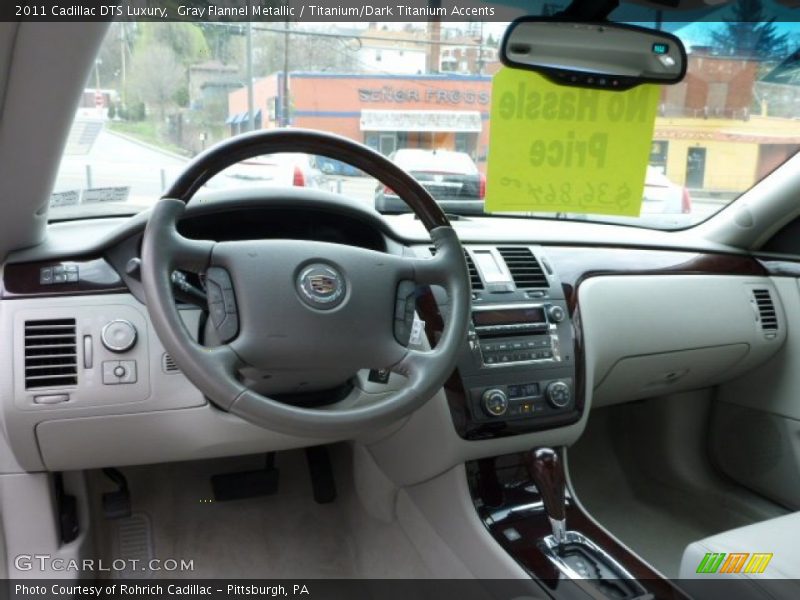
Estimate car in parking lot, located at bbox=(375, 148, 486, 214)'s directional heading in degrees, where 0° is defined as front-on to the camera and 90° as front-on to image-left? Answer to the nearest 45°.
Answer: approximately 180°

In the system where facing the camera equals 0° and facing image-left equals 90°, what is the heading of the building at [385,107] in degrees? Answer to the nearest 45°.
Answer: approximately 0°

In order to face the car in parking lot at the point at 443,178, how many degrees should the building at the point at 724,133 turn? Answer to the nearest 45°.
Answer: approximately 45° to its right

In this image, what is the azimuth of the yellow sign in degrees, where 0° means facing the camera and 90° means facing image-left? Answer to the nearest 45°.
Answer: approximately 180°

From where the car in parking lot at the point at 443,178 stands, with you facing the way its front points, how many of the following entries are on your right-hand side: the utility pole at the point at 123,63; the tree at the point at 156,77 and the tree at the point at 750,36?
1

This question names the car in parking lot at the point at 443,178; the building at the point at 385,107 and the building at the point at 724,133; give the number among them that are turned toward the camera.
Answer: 2

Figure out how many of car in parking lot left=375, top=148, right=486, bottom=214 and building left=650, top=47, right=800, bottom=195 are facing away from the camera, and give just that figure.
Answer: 1

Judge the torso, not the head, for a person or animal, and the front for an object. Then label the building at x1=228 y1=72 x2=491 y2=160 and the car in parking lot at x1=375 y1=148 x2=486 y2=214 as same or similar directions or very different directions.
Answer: very different directions

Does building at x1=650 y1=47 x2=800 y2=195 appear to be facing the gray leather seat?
yes

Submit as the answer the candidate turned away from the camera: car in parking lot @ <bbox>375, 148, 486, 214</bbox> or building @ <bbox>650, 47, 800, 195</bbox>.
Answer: the car in parking lot
